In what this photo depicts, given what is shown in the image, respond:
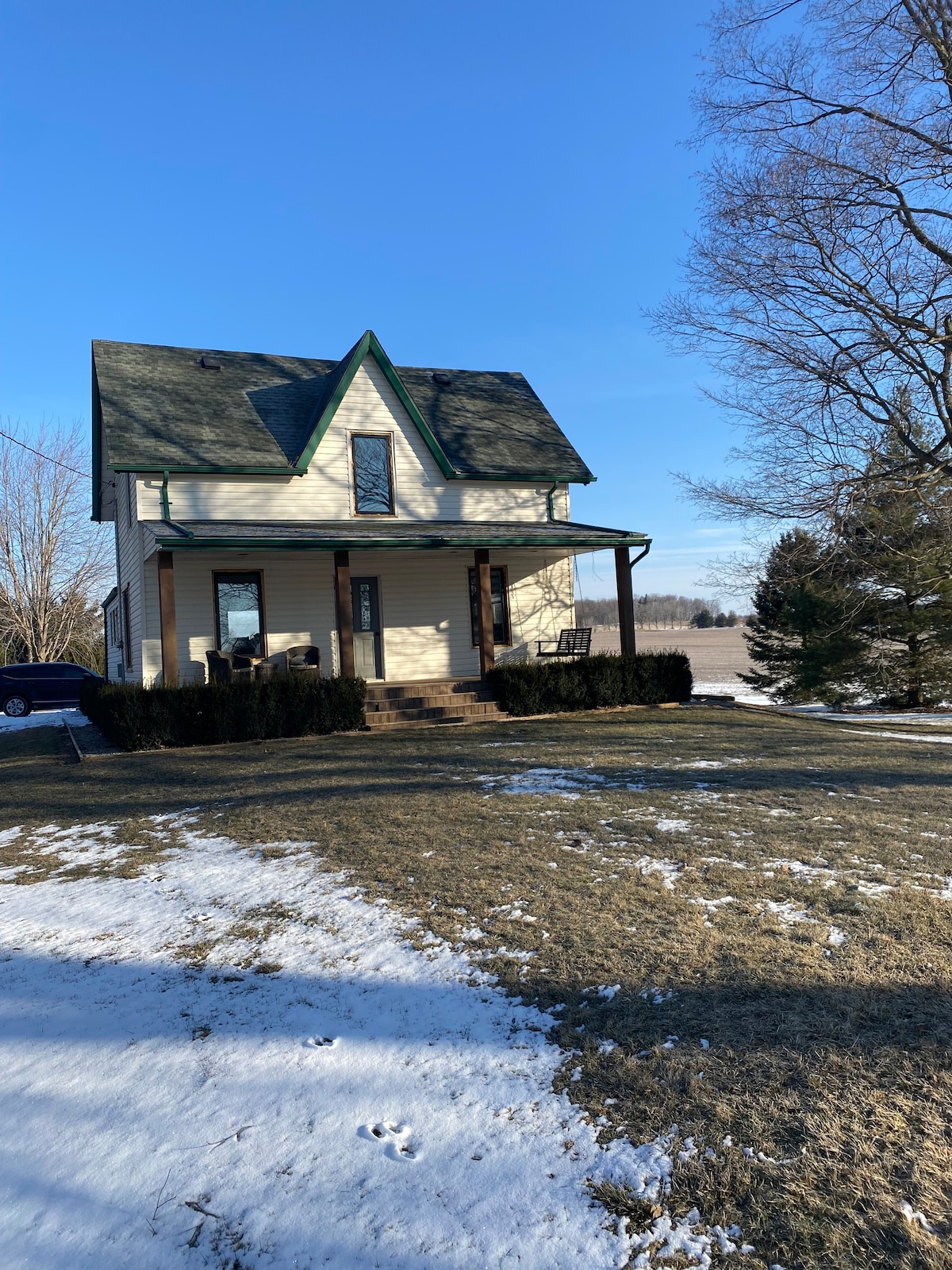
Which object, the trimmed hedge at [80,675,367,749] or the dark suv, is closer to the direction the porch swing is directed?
the trimmed hedge

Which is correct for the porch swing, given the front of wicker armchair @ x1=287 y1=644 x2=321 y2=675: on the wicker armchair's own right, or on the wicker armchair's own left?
on the wicker armchair's own left

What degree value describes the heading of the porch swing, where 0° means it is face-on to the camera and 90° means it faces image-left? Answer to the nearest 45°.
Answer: approximately 45°

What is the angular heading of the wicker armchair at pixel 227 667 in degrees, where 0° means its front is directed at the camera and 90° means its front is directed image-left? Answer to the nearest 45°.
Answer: approximately 315°

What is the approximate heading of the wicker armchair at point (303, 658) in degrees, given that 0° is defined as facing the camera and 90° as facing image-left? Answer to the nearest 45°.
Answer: approximately 0°

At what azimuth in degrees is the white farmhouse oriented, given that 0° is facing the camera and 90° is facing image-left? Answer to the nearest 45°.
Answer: approximately 0°

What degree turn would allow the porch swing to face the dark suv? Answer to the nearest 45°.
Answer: approximately 45° to its right
